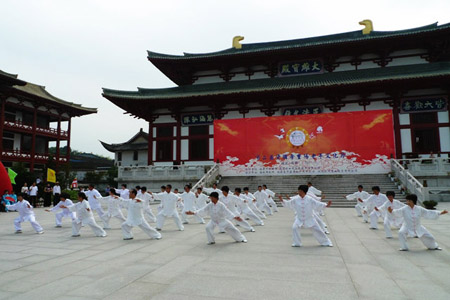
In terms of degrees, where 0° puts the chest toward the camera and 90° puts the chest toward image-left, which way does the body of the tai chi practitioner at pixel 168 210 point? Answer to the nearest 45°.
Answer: approximately 0°

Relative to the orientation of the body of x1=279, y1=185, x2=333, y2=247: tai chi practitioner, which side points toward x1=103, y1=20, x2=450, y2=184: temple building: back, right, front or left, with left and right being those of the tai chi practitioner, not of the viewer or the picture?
back

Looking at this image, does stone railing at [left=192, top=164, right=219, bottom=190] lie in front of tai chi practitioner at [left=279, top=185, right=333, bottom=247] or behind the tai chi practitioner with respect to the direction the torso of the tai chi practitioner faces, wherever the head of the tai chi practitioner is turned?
behind

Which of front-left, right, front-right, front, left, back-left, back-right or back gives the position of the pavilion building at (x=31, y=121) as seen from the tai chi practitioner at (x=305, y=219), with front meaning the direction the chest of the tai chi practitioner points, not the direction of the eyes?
back-right

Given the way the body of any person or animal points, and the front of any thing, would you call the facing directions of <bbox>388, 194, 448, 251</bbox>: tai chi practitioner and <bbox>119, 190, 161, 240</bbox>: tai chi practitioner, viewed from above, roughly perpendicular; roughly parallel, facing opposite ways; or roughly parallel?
roughly parallel

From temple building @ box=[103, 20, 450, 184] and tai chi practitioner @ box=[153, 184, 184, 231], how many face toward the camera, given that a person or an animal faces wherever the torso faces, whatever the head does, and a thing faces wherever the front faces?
2

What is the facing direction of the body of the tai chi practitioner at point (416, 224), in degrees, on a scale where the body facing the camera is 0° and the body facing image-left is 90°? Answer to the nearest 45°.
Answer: approximately 0°

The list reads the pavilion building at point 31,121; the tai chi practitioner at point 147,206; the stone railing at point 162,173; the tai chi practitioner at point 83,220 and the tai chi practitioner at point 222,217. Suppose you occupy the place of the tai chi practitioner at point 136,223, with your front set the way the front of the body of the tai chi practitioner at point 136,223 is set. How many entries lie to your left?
1

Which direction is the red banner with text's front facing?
toward the camera

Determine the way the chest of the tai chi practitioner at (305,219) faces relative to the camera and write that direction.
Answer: toward the camera

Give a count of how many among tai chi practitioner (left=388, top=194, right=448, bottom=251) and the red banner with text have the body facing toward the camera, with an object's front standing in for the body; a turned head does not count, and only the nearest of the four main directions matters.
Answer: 2

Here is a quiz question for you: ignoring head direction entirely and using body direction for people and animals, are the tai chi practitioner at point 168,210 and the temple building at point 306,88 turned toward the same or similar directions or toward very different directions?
same or similar directions

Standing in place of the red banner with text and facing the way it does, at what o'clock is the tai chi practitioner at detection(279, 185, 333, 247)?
The tai chi practitioner is roughly at 12 o'clock from the red banner with text.

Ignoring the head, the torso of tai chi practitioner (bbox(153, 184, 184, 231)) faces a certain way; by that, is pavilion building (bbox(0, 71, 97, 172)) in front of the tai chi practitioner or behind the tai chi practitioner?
behind

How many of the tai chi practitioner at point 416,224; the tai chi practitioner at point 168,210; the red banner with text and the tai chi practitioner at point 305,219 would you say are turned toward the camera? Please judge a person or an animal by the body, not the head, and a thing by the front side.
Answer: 4

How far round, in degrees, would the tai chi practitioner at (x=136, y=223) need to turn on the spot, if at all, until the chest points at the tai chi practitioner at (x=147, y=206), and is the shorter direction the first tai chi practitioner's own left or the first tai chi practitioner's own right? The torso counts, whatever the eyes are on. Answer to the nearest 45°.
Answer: approximately 135° to the first tai chi practitioner's own right

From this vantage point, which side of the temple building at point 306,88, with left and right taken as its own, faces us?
front
